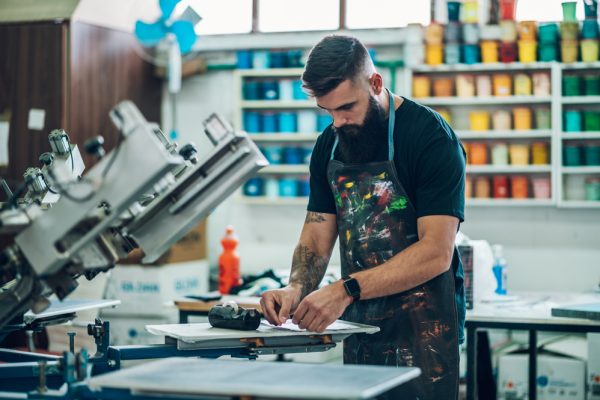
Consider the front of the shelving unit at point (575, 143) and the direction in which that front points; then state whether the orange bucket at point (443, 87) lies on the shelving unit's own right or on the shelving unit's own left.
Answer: on the shelving unit's own right

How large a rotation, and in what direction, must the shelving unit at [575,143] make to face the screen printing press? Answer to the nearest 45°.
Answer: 0° — it already faces it

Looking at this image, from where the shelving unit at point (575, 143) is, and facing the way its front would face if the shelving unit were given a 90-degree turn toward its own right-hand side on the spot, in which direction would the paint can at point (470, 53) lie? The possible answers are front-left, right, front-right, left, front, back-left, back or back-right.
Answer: front

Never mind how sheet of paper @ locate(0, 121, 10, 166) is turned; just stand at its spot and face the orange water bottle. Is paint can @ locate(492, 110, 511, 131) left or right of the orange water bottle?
left

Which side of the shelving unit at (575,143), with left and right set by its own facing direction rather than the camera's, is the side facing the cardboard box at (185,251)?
right

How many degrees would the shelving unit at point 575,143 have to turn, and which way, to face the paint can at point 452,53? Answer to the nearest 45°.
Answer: approximately 90° to its right

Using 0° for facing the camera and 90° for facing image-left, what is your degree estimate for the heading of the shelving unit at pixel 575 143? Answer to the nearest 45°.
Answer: approximately 0°

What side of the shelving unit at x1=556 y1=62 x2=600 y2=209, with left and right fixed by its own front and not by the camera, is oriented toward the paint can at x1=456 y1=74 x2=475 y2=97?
right

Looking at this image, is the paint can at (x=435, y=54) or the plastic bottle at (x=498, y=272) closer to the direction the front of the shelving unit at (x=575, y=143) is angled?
the plastic bottle
